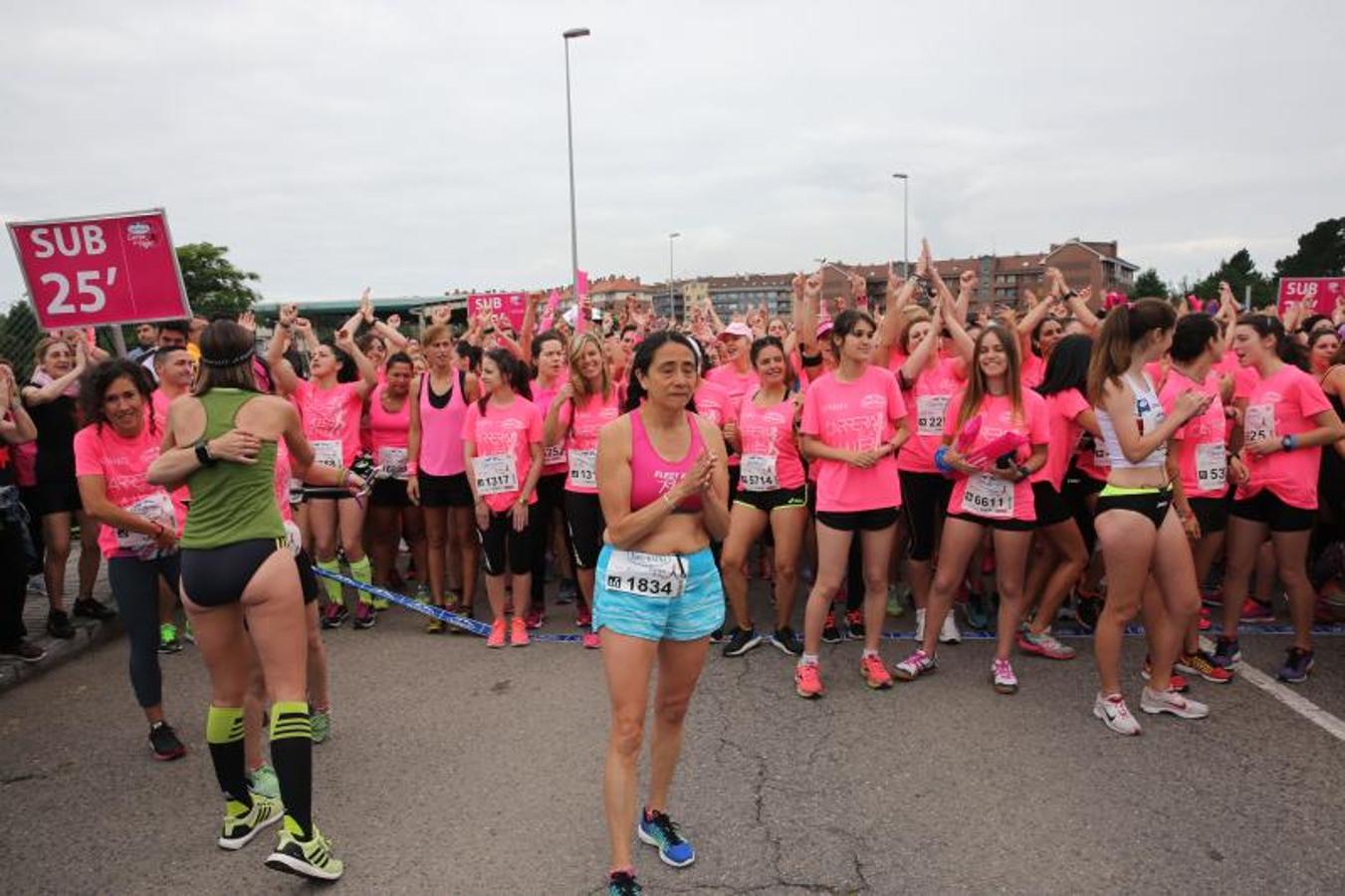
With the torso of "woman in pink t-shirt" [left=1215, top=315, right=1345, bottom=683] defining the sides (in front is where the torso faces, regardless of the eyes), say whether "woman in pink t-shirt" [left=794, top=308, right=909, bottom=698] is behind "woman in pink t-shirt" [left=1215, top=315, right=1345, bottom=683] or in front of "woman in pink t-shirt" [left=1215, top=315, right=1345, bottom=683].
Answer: in front

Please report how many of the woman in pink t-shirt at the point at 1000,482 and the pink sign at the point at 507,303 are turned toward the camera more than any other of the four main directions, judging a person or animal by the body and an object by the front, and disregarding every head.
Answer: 2

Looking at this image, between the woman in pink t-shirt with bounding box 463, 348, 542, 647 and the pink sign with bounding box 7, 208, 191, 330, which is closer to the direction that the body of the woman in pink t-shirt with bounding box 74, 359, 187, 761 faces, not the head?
the woman in pink t-shirt

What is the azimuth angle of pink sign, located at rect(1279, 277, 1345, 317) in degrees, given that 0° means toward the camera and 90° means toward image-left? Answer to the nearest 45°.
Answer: approximately 0°

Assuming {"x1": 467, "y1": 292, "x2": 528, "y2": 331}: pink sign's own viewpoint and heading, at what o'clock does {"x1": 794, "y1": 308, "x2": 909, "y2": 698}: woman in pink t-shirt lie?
The woman in pink t-shirt is roughly at 12 o'clock from the pink sign.

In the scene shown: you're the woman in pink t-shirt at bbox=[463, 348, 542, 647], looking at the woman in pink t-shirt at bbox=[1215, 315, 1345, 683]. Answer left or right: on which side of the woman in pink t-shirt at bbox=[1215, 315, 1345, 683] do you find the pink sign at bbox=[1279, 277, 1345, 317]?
left

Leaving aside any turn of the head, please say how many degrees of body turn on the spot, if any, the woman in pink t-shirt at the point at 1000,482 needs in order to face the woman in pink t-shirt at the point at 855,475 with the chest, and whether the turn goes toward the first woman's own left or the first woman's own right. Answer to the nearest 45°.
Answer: approximately 90° to the first woman's own right
